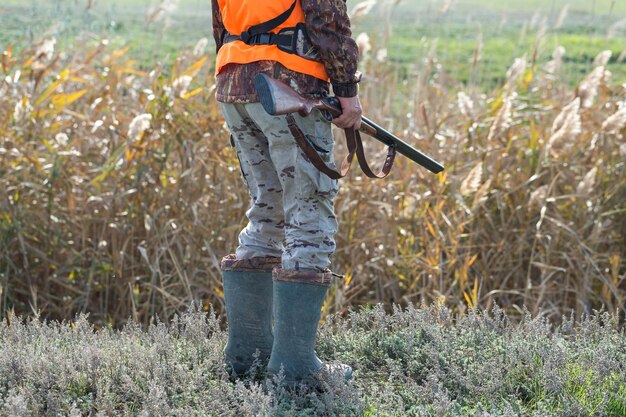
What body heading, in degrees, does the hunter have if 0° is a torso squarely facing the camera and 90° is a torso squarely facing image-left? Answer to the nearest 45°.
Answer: approximately 225°
